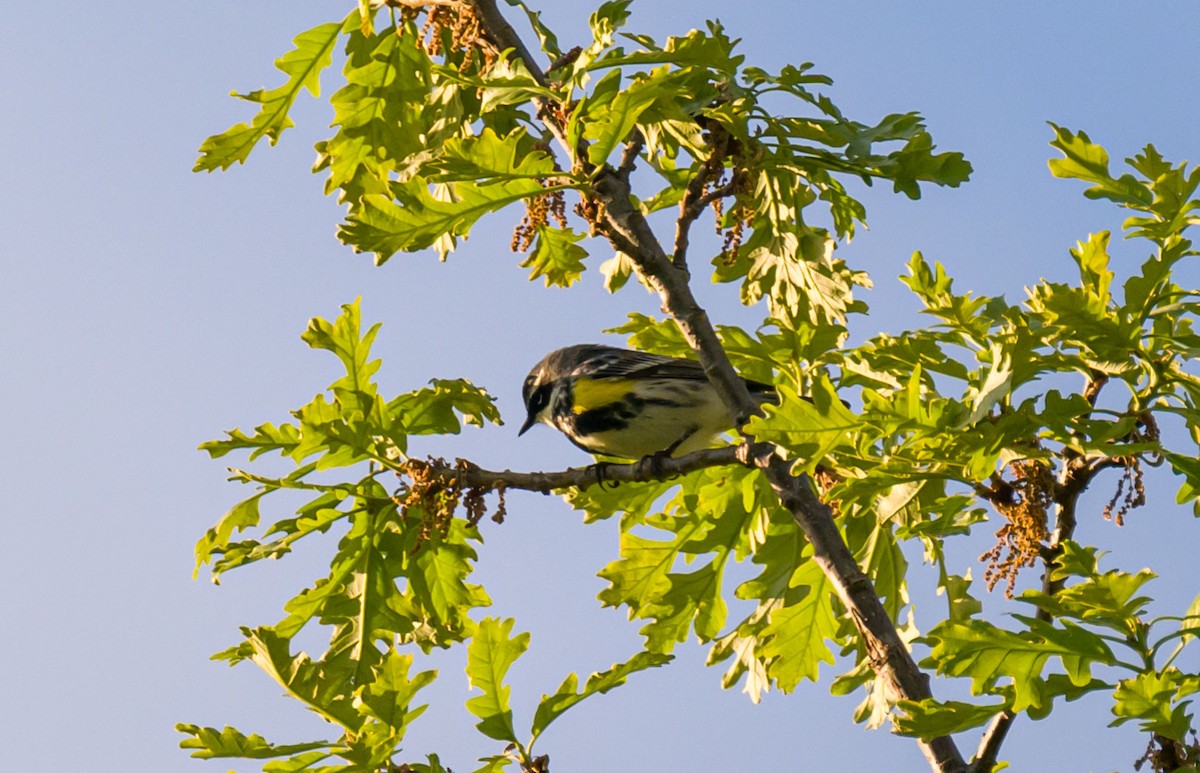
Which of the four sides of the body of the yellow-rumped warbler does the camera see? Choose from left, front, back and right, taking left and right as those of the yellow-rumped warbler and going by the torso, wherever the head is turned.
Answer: left
